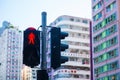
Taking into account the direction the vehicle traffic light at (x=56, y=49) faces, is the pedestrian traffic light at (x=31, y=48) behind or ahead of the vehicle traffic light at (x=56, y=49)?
behind

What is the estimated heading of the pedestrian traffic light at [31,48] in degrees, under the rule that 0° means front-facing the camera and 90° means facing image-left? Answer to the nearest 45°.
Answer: approximately 0°

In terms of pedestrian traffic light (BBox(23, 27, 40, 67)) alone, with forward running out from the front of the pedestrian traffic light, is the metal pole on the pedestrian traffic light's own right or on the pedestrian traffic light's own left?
on the pedestrian traffic light's own left

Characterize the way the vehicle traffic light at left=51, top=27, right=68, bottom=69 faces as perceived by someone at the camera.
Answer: facing to the right of the viewer

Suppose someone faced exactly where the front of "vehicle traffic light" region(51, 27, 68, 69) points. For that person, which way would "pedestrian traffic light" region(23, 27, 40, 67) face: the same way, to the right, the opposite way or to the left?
to the right

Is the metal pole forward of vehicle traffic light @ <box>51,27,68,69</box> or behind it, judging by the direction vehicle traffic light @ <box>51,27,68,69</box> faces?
behind

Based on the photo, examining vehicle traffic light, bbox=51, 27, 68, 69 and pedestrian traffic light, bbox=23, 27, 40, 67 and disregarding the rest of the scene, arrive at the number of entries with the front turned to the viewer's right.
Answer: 1

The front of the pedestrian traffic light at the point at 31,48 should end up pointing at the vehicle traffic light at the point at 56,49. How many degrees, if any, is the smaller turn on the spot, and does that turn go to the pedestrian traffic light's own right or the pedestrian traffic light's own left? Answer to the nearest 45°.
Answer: approximately 90° to the pedestrian traffic light's own left
